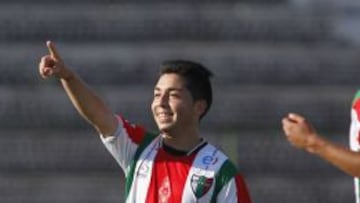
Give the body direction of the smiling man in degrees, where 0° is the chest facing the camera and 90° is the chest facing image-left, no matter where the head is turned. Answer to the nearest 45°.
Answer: approximately 45°
